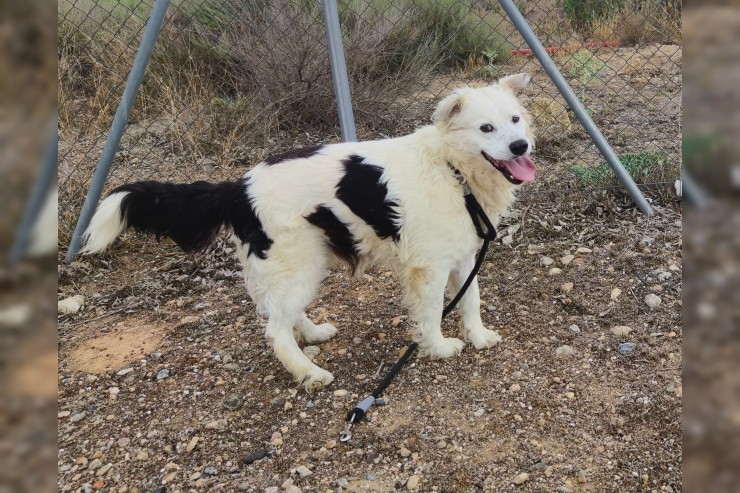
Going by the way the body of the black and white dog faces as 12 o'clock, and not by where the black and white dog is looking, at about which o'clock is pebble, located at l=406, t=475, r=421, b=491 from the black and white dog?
The pebble is roughly at 3 o'clock from the black and white dog.

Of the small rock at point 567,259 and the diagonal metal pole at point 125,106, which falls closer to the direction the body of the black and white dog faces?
the small rock

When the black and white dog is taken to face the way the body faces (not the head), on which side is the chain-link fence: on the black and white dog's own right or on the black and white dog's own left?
on the black and white dog's own left

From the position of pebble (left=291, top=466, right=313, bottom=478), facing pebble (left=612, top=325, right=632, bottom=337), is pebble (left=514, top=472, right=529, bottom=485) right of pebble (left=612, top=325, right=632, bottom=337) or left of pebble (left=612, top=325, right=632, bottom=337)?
right

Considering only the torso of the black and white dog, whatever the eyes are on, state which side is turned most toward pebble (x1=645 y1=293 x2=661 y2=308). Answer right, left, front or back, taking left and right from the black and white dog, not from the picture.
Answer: front

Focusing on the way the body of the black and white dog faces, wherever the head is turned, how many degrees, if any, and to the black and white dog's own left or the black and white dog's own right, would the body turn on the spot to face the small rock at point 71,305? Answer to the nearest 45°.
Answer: approximately 135° to the black and white dog's own left

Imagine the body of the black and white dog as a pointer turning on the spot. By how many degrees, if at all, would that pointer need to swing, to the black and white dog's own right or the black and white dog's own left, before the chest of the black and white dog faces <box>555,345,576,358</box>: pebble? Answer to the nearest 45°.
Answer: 0° — it already faces it

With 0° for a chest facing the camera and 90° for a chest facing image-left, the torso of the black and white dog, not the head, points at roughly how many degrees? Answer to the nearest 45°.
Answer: approximately 270°

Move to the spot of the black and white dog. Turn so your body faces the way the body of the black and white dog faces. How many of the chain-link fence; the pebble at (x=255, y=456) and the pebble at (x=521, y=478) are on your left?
1
